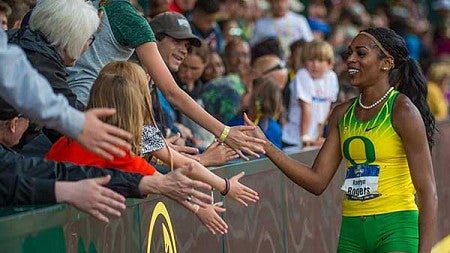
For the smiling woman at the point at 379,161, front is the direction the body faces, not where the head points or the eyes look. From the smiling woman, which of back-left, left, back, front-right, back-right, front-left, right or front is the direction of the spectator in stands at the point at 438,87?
back-right

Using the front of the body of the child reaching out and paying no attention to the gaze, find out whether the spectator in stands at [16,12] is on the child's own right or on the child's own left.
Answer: on the child's own left

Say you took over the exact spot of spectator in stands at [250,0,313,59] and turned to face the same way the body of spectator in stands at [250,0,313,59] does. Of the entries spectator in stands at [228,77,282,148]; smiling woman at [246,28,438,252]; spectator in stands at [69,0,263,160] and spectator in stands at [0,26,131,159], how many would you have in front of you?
4

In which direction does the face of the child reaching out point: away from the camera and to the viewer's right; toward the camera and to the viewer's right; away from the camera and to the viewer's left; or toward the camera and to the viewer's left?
away from the camera and to the viewer's right

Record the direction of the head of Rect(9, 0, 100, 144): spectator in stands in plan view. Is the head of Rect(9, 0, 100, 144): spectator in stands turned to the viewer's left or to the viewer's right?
to the viewer's right

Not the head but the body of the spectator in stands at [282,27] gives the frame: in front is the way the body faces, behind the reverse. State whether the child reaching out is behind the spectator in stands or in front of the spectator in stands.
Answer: in front

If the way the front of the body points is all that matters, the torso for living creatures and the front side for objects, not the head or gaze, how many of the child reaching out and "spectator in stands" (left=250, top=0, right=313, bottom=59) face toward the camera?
1

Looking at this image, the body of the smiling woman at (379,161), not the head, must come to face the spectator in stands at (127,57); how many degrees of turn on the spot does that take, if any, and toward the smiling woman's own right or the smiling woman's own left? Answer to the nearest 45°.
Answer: approximately 45° to the smiling woman's own right

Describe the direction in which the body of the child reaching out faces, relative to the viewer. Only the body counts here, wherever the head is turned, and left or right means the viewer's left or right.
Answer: facing to the right of the viewer

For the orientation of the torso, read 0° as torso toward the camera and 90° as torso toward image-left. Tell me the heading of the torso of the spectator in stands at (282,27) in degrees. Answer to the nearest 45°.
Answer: approximately 0°
